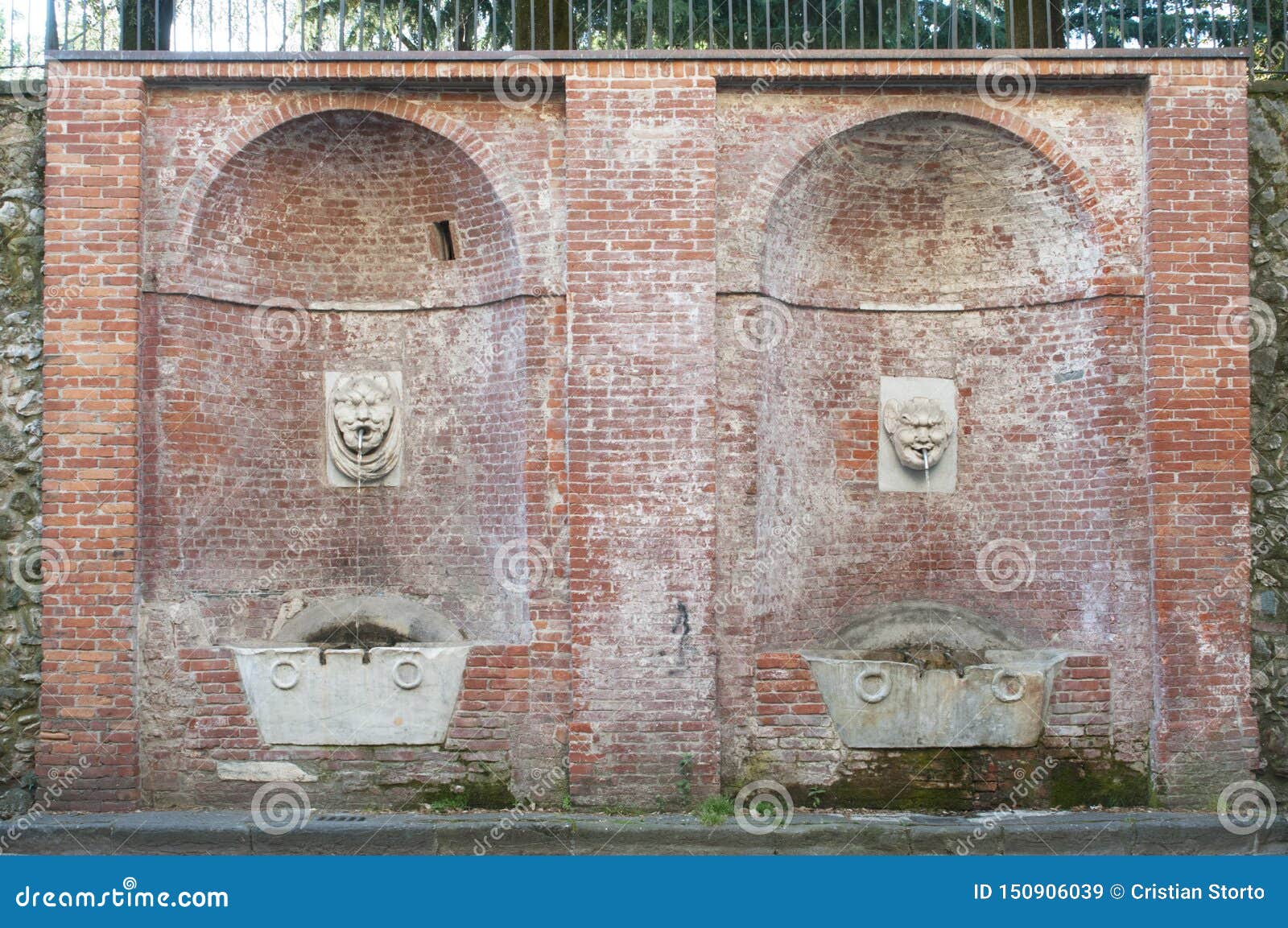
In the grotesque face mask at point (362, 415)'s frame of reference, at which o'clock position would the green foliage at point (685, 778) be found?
The green foliage is roughly at 10 o'clock from the grotesque face mask.

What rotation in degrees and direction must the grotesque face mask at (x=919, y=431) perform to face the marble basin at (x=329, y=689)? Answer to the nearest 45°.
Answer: approximately 45° to its right

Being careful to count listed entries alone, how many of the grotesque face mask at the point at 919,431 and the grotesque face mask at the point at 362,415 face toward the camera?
2

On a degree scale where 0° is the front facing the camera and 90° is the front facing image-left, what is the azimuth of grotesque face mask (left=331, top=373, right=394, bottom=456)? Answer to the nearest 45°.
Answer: approximately 0°

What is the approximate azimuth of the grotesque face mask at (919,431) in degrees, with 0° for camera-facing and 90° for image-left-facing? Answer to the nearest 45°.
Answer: approximately 0°

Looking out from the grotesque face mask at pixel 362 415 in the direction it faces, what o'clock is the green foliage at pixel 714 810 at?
The green foliage is roughly at 10 o'clock from the grotesque face mask.
